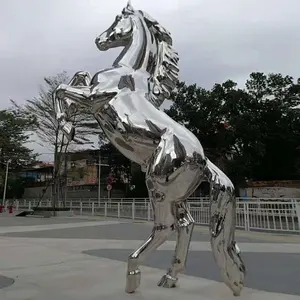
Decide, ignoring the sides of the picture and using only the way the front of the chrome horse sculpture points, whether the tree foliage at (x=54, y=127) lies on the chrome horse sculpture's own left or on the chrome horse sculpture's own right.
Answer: on the chrome horse sculpture's own right

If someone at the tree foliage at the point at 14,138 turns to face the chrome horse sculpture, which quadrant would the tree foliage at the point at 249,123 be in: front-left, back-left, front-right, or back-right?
front-left

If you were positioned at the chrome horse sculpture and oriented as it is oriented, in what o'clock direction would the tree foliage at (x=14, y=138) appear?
The tree foliage is roughly at 2 o'clock from the chrome horse sculpture.

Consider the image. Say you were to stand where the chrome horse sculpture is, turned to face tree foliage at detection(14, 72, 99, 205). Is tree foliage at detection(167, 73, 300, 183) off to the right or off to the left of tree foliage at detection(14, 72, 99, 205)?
right

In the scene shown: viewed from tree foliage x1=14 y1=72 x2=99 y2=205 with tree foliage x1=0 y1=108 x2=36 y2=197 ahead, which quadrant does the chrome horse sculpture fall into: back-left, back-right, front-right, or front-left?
back-left

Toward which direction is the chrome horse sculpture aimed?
to the viewer's left

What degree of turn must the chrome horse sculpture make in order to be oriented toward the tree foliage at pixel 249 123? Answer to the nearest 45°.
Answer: approximately 90° to its right

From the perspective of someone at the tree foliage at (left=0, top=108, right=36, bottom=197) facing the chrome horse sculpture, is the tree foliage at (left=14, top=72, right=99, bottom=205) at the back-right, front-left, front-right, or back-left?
front-left

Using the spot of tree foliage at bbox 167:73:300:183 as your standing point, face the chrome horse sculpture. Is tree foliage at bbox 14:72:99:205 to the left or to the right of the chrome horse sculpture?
right
